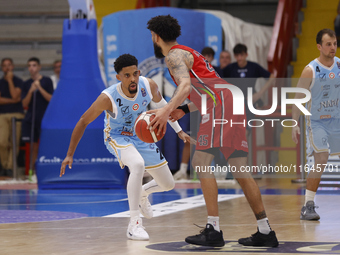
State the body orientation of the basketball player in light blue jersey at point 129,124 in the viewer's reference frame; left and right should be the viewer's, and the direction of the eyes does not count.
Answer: facing the viewer and to the right of the viewer

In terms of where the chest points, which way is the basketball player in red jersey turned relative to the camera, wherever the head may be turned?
to the viewer's left

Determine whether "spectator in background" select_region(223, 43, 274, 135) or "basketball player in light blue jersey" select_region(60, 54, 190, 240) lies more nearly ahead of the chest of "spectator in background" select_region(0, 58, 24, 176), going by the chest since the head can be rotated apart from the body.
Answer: the basketball player in light blue jersey

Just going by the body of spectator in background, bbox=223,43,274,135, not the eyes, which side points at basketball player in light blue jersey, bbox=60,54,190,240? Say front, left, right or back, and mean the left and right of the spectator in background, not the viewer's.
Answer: front

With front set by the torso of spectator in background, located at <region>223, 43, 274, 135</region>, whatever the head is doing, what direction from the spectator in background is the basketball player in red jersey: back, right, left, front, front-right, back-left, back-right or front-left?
front

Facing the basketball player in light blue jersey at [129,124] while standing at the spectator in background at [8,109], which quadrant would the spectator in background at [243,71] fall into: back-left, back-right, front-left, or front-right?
front-left

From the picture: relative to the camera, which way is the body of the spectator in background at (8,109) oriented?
toward the camera

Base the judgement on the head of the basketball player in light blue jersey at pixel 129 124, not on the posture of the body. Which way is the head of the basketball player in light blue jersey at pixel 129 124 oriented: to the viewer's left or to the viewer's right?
to the viewer's right

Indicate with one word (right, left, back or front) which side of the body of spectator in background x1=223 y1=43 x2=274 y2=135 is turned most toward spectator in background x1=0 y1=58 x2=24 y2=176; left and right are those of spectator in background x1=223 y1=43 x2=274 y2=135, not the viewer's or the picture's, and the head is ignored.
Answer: right

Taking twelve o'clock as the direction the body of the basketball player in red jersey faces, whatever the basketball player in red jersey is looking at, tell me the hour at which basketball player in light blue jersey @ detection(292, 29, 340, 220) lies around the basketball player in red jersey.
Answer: The basketball player in light blue jersey is roughly at 4 o'clock from the basketball player in red jersey.

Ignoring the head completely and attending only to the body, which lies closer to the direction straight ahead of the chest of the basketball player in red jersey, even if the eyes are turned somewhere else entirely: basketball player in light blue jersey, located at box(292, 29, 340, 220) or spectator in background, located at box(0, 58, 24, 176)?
the spectator in background

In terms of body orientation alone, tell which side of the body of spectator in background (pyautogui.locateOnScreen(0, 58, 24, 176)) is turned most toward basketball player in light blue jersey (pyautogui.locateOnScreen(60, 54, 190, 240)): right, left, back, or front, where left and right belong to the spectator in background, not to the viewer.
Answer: front
